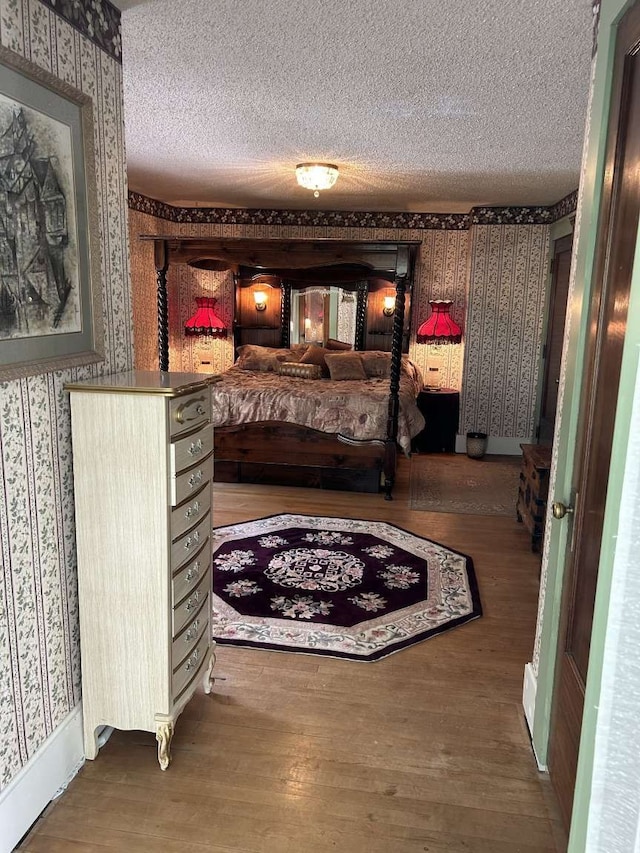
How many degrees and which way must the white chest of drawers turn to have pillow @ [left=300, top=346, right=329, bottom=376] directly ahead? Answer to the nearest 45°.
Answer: approximately 45° to its left

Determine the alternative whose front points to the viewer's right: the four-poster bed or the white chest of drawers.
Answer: the white chest of drawers

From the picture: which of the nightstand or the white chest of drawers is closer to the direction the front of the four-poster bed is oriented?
the white chest of drawers

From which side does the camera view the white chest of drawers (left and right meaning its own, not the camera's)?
right

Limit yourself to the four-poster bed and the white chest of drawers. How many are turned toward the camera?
1

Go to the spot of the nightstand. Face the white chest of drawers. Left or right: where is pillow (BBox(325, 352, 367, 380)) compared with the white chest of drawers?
right

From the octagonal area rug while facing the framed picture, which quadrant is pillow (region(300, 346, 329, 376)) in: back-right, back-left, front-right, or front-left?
back-right

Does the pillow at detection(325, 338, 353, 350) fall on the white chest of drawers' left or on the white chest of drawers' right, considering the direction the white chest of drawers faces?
on its left

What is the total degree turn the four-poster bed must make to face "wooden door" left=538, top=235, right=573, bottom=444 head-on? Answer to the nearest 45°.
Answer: approximately 90° to its left

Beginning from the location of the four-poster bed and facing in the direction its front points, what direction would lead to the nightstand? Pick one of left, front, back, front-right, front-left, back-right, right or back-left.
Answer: back-left

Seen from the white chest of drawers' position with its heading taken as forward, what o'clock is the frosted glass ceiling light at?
The frosted glass ceiling light is roughly at 10 o'clock from the white chest of drawers.

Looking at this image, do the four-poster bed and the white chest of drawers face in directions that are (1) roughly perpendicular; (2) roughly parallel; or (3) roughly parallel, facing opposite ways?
roughly perpendicular
